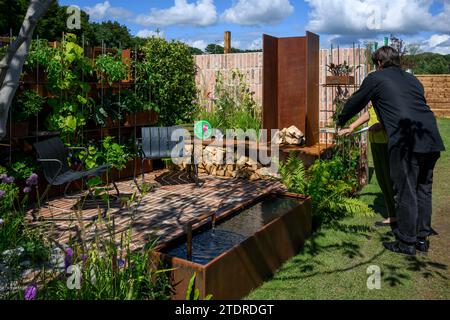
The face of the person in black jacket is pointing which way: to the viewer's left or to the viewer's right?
to the viewer's left

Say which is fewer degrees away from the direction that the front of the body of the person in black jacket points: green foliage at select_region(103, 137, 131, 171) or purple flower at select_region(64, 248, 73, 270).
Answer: the green foliage

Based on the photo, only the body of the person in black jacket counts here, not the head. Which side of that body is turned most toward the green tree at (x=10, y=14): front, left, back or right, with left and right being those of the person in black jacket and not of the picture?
front

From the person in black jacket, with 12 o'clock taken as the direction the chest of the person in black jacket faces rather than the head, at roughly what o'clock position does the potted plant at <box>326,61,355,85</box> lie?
The potted plant is roughly at 1 o'clock from the person in black jacket.

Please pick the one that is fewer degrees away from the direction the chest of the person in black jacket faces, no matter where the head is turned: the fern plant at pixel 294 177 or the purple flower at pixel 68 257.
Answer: the fern plant

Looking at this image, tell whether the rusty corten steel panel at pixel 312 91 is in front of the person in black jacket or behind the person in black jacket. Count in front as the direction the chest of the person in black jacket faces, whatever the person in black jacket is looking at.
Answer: in front

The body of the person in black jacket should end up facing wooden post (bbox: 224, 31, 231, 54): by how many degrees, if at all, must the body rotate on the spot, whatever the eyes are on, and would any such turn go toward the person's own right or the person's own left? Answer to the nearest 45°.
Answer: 0° — they already face it

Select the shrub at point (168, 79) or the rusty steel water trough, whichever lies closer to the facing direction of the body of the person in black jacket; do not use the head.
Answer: the shrub

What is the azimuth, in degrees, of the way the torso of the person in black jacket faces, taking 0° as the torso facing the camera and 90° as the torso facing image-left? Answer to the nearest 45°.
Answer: approximately 135°

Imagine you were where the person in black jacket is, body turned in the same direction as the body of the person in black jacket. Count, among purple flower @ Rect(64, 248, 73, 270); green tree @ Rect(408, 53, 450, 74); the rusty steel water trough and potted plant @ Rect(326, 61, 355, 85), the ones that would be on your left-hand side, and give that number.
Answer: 2

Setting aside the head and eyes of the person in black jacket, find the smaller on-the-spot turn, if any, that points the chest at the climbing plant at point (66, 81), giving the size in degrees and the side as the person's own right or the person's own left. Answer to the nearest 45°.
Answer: approximately 45° to the person's own left

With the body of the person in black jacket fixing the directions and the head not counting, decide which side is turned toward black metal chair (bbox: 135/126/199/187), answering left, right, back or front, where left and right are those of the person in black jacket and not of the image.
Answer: front
